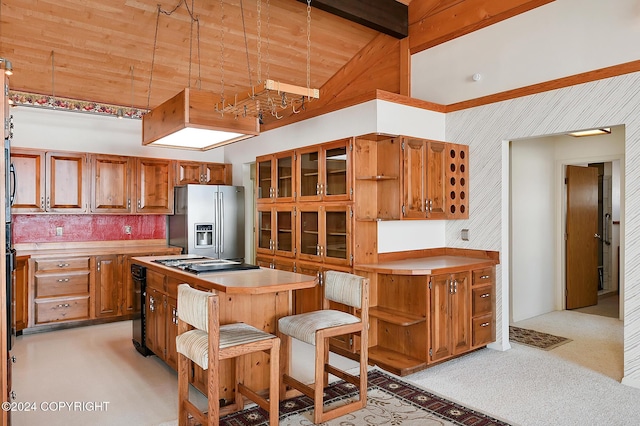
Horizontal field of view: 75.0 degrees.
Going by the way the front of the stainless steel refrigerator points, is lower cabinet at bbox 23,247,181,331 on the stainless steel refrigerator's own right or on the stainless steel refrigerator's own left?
on the stainless steel refrigerator's own right

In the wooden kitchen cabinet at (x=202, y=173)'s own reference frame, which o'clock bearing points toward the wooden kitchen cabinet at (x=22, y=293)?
the wooden kitchen cabinet at (x=22, y=293) is roughly at 2 o'clock from the wooden kitchen cabinet at (x=202, y=173).

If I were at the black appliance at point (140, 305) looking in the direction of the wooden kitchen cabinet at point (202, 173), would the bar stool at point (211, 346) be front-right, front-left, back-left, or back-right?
back-right

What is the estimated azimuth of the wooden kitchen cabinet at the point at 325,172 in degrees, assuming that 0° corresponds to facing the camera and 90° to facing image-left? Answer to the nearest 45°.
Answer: approximately 45°

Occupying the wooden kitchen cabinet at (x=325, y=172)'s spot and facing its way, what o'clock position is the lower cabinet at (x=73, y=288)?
The lower cabinet is roughly at 2 o'clock from the wooden kitchen cabinet.
